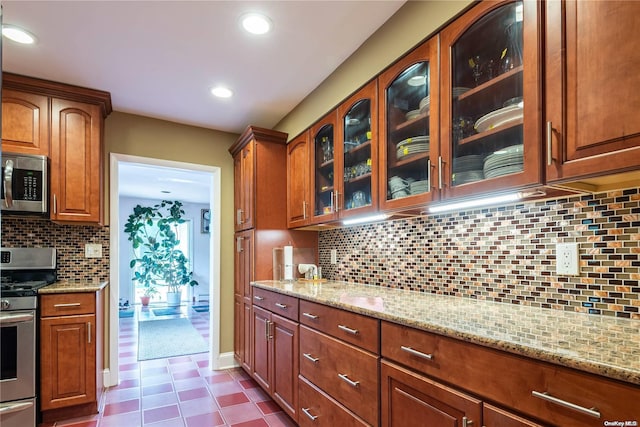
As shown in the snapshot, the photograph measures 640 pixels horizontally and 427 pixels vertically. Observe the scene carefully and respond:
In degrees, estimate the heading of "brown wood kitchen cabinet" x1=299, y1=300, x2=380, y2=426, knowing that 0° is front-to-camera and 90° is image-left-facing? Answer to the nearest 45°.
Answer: approximately 45°

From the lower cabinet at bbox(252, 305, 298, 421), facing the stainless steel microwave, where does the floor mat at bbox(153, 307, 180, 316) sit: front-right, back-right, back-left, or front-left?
front-right

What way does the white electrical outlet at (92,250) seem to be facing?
toward the camera

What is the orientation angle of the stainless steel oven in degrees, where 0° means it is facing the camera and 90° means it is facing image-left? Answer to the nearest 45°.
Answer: approximately 0°

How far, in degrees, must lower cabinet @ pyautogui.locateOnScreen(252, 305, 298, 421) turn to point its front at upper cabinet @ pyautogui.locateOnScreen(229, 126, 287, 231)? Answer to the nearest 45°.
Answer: approximately 135° to its right

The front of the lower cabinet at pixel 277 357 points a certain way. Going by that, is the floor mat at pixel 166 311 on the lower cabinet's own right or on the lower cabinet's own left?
on the lower cabinet's own right

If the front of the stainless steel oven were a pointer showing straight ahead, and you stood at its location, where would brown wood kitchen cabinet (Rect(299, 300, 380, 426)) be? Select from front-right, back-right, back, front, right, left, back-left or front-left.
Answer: front-left
